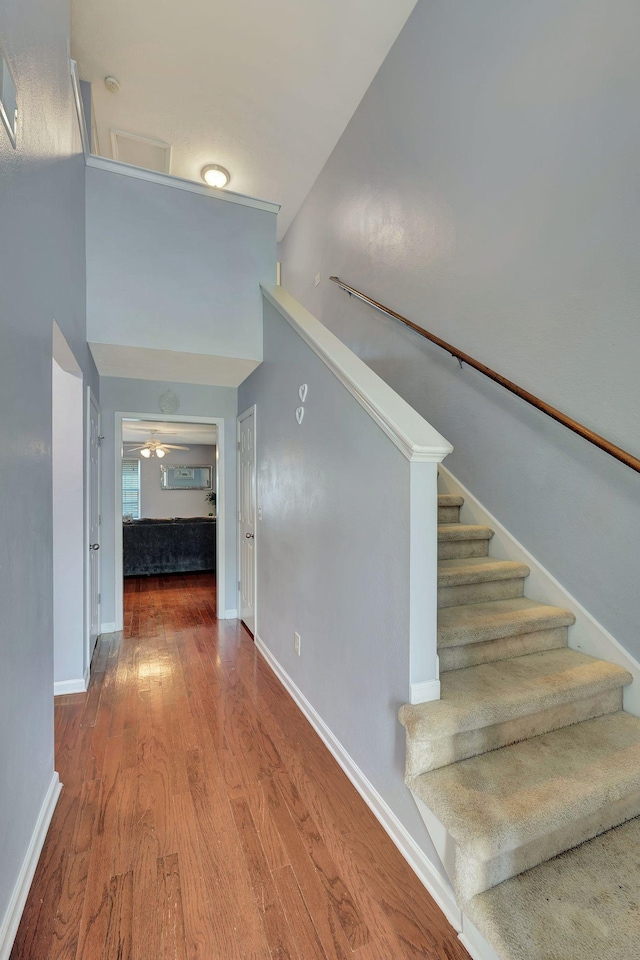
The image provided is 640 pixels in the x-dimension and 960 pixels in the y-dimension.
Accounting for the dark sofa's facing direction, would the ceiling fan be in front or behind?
in front

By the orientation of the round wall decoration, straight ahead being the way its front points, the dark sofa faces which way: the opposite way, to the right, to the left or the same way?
the opposite way

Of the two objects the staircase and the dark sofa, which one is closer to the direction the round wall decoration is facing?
the staircase

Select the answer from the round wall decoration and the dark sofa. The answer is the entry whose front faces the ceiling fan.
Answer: the dark sofa

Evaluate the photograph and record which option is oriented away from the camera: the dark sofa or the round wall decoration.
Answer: the dark sofa

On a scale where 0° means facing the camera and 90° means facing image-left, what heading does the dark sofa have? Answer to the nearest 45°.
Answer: approximately 180°

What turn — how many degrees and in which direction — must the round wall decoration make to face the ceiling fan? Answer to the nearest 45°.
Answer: approximately 180°

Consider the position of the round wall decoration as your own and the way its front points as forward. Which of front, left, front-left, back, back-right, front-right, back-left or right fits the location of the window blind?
back

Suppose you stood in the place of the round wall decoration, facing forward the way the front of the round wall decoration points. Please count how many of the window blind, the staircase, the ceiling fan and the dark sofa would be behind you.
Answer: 3

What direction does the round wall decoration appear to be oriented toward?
toward the camera

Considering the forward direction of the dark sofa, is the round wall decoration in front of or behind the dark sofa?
behind

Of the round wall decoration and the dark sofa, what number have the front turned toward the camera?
1

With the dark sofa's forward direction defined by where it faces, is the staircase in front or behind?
behind

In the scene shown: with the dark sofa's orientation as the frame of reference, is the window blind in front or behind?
in front
